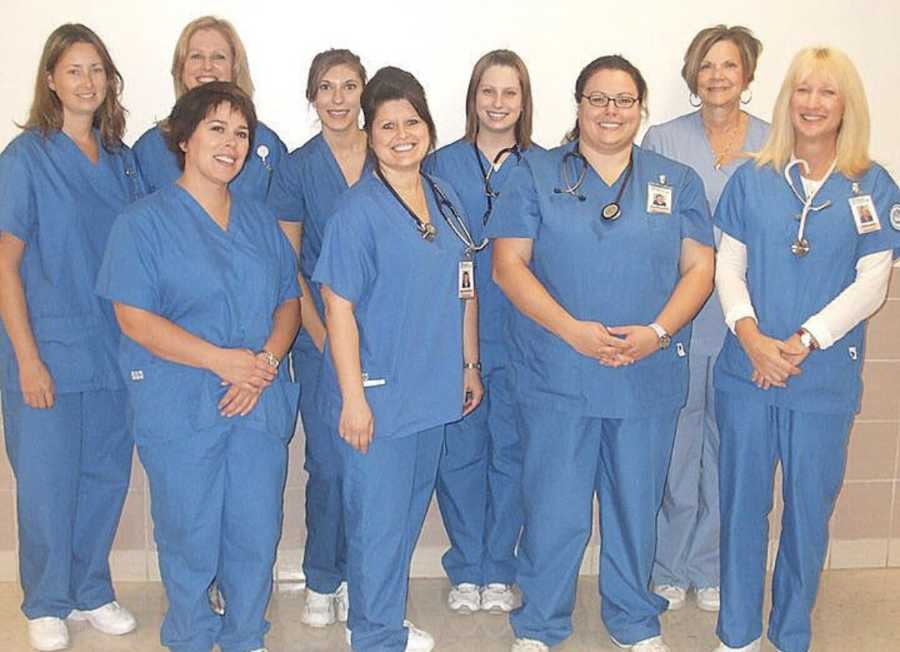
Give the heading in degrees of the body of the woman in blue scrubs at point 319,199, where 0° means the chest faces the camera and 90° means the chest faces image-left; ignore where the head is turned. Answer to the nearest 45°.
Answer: approximately 315°

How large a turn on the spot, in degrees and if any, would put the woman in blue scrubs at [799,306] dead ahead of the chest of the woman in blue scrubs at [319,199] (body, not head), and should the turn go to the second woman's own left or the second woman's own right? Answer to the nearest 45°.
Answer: approximately 45° to the second woman's own left

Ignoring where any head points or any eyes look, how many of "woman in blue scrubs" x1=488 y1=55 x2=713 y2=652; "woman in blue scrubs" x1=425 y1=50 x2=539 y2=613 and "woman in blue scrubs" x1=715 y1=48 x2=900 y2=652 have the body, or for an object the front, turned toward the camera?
3

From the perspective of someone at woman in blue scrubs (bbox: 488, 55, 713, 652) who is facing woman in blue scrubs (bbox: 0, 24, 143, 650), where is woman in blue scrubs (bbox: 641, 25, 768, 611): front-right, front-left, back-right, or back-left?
back-right

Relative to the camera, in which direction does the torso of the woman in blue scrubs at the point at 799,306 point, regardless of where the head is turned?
toward the camera

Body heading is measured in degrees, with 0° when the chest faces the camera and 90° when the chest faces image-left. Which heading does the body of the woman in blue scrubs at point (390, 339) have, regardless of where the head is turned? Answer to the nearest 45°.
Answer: approximately 315°

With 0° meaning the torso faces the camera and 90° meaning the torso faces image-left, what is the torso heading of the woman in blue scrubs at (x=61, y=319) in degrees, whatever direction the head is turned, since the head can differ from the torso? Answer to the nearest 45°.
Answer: approximately 315°

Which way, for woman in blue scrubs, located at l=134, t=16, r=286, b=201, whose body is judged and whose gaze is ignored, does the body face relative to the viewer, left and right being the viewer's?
facing the viewer

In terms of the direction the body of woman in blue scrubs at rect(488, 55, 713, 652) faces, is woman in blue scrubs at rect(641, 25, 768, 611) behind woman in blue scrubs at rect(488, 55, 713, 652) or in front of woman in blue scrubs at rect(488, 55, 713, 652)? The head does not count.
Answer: behind

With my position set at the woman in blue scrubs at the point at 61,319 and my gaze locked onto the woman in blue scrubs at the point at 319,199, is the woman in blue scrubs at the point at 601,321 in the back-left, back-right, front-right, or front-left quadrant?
front-right

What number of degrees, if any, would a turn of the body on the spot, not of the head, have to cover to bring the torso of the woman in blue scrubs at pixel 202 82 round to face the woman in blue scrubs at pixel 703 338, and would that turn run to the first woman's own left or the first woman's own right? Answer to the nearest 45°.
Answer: approximately 90° to the first woman's own left

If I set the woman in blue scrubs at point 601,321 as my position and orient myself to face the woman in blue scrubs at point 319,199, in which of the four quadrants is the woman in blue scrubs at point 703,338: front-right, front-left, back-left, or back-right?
back-right

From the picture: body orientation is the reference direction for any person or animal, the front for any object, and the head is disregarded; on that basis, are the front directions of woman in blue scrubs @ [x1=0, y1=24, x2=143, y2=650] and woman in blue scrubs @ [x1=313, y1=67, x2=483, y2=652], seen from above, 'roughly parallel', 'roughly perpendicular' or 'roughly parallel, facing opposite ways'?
roughly parallel
